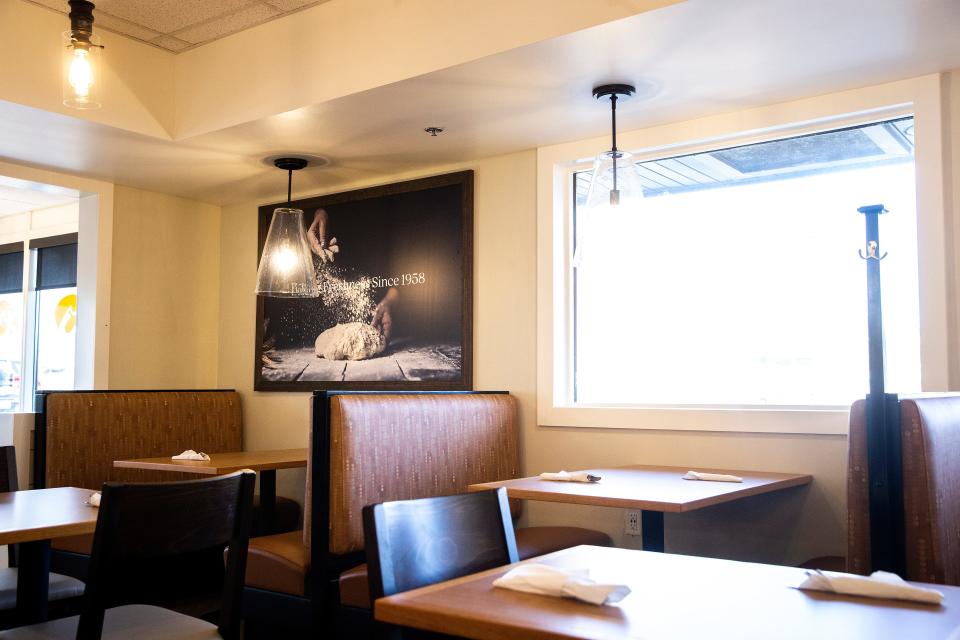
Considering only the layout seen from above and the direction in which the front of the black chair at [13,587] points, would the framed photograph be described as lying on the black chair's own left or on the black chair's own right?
on the black chair's own left

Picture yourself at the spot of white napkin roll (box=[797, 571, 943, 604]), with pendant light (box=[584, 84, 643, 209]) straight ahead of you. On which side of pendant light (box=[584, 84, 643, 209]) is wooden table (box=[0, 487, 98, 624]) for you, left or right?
left

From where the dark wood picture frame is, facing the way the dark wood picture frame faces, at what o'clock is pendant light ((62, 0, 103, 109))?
The pendant light is roughly at 12 o'clock from the dark wood picture frame.

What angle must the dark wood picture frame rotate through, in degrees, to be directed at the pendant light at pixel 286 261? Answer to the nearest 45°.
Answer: approximately 45° to its right

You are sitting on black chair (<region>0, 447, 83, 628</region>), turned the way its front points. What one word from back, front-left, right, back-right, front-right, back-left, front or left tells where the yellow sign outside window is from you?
back-left

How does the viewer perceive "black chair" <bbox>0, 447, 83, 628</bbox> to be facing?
facing the viewer and to the right of the viewer

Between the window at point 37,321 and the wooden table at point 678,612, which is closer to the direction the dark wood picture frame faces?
the wooden table

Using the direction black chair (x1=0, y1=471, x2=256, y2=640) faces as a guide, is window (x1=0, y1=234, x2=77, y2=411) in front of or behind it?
in front

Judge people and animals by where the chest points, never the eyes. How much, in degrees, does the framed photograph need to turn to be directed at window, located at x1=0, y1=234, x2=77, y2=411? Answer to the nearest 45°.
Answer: approximately 90° to its right

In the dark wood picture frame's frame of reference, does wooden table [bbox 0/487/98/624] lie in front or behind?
in front

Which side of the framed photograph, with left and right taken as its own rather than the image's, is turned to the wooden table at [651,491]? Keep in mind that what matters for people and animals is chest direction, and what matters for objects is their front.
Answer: left

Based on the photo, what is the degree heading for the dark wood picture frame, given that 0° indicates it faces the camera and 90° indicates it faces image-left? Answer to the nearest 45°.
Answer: approximately 45°
